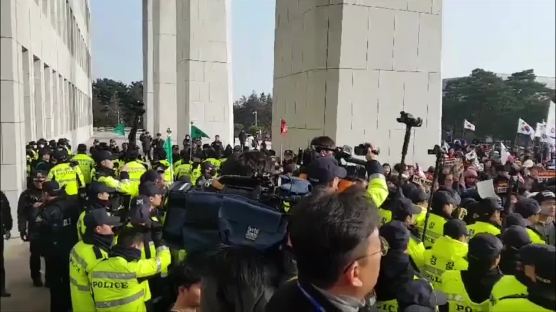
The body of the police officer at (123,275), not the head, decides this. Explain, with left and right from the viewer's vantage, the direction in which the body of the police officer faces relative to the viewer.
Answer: facing away from the viewer and to the right of the viewer

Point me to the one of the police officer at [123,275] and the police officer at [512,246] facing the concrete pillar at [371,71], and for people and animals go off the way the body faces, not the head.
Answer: the police officer at [123,275]

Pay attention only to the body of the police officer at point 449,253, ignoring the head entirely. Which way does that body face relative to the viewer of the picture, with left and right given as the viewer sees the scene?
facing away from the viewer and to the right of the viewer

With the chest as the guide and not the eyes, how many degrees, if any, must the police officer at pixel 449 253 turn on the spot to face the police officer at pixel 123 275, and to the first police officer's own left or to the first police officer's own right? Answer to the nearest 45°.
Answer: approximately 180°

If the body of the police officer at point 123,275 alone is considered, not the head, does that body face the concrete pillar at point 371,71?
yes

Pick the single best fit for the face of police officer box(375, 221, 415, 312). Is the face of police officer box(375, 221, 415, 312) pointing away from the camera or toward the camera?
away from the camera

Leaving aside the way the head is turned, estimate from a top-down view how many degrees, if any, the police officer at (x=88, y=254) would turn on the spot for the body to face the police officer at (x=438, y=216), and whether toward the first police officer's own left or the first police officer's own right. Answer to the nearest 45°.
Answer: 0° — they already face them
